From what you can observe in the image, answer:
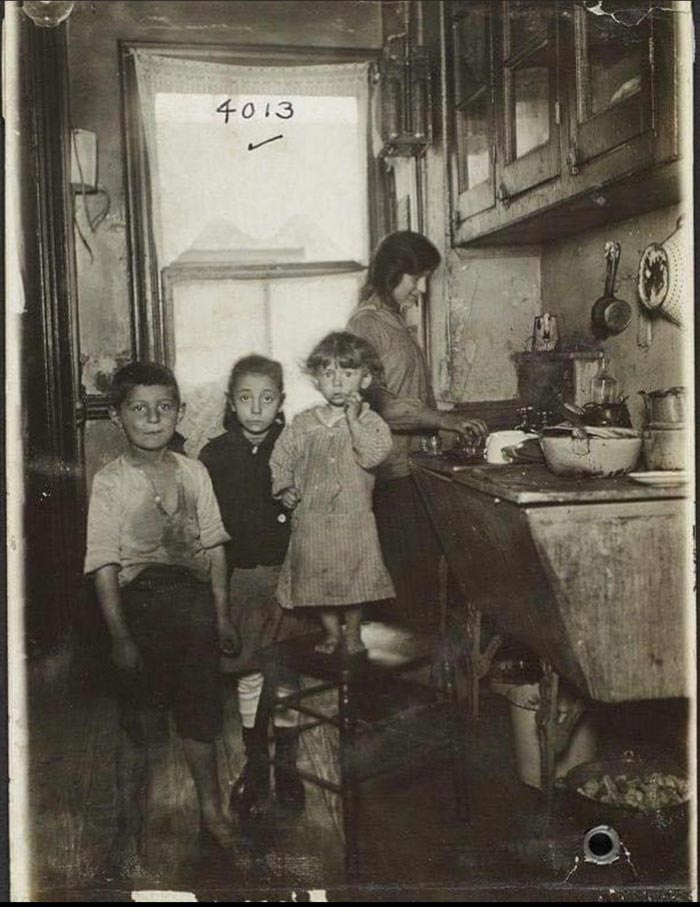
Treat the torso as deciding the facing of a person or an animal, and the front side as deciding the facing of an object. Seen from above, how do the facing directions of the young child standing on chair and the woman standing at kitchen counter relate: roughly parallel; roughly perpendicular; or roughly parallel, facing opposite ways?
roughly perpendicular

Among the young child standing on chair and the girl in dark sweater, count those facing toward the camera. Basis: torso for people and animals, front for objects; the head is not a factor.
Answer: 2

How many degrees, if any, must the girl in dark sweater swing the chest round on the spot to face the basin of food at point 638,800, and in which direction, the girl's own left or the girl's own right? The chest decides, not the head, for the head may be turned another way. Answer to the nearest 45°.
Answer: approximately 90° to the girl's own left

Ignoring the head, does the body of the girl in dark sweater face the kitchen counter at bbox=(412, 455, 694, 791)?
no

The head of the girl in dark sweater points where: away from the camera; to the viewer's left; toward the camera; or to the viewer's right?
toward the camera

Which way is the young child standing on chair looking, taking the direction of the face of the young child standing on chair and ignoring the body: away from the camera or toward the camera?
toward the camera

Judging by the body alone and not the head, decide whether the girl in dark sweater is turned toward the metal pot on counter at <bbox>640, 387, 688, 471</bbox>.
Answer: no

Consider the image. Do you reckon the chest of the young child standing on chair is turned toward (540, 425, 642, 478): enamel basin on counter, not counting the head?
no

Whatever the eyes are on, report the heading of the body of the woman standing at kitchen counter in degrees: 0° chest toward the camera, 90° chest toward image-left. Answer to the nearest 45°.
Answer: approximately 270°

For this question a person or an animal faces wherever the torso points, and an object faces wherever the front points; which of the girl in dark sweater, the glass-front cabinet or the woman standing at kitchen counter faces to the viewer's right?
the woman standing at kitchen counter

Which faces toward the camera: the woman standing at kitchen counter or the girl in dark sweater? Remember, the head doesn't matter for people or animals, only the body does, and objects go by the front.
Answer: the girl in dark sweater

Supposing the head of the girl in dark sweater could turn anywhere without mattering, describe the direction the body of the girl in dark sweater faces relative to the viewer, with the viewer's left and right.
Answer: facing the viewer

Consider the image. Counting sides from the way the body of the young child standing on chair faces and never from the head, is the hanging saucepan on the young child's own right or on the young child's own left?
on the young child's own left
